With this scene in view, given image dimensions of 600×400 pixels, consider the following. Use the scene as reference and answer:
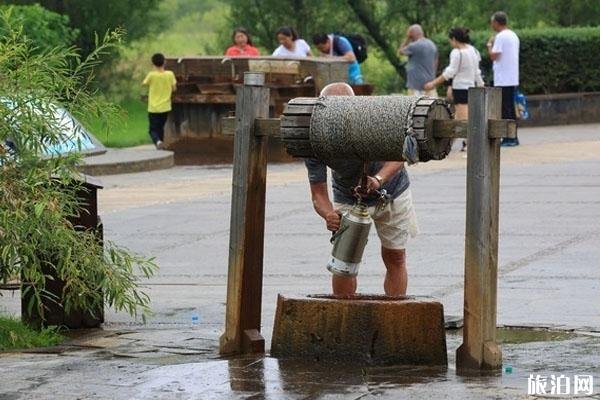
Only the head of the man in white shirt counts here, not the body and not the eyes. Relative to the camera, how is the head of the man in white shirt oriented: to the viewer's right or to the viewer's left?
to the viewer's left

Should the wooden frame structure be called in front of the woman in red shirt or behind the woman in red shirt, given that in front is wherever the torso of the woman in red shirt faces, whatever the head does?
in front

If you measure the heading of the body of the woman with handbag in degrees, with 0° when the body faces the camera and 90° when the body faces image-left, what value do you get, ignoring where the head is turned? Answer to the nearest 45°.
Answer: approximately 135°

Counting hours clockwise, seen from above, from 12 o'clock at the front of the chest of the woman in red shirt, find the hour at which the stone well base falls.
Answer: The stone well base is roughly at 12 o'clock from the woman in red shirt.
